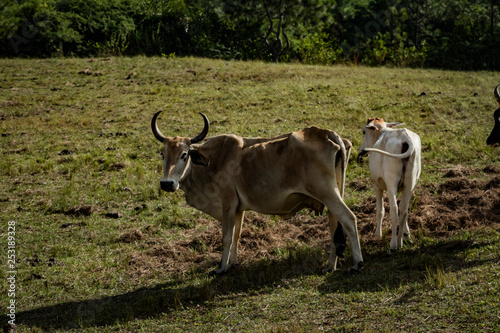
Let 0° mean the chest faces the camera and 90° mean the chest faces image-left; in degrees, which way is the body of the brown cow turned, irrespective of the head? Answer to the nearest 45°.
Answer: approximately 90°

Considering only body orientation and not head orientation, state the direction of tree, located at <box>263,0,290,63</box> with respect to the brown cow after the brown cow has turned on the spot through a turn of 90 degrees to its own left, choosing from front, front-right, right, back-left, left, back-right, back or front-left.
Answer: back

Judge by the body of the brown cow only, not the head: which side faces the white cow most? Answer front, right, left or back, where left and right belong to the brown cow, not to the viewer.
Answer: back
